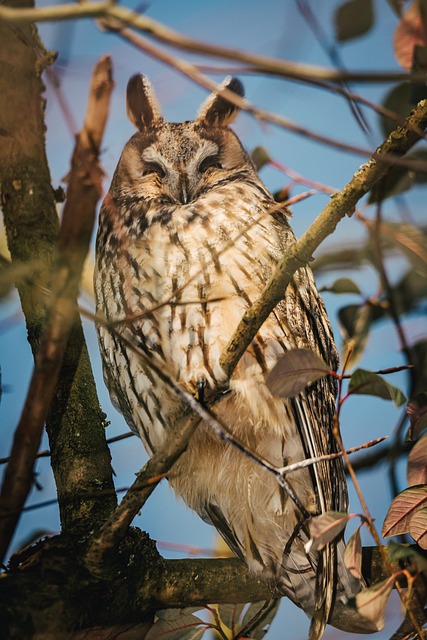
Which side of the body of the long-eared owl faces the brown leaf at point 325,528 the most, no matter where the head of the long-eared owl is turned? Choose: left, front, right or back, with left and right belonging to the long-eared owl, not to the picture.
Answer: front

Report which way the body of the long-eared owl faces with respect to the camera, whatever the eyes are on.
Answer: toward the camera

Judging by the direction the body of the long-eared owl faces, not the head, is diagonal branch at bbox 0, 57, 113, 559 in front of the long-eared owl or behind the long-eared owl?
in front

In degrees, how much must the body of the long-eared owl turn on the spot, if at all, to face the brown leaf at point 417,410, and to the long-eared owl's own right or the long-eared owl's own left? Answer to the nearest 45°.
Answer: approximately 45° to the long-eared owl's own left
